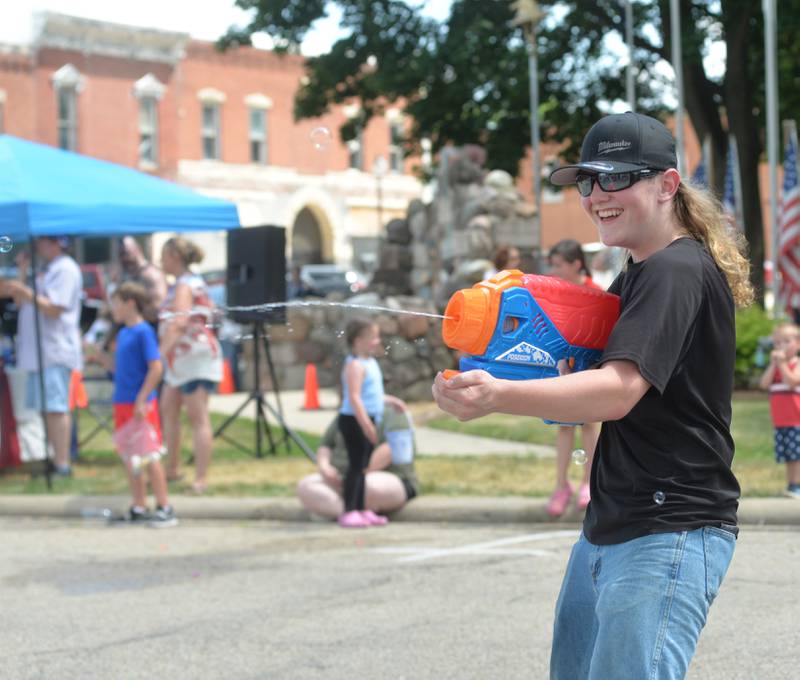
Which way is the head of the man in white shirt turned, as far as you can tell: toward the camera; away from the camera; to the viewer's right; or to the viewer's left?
to the viewer's left

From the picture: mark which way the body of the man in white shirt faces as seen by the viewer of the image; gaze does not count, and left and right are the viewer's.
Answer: facing to the left of the viewer

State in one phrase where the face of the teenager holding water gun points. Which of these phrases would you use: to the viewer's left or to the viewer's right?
to the viewer's left

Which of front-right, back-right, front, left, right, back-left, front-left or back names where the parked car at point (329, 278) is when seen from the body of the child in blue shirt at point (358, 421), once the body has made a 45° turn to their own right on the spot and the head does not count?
back-left
